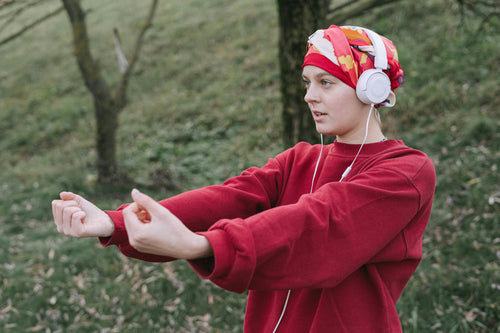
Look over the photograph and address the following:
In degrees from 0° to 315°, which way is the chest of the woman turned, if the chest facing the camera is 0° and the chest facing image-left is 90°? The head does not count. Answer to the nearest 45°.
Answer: approximately 45°

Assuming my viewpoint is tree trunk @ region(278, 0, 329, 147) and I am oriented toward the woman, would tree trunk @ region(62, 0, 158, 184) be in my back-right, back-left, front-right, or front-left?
back-right
